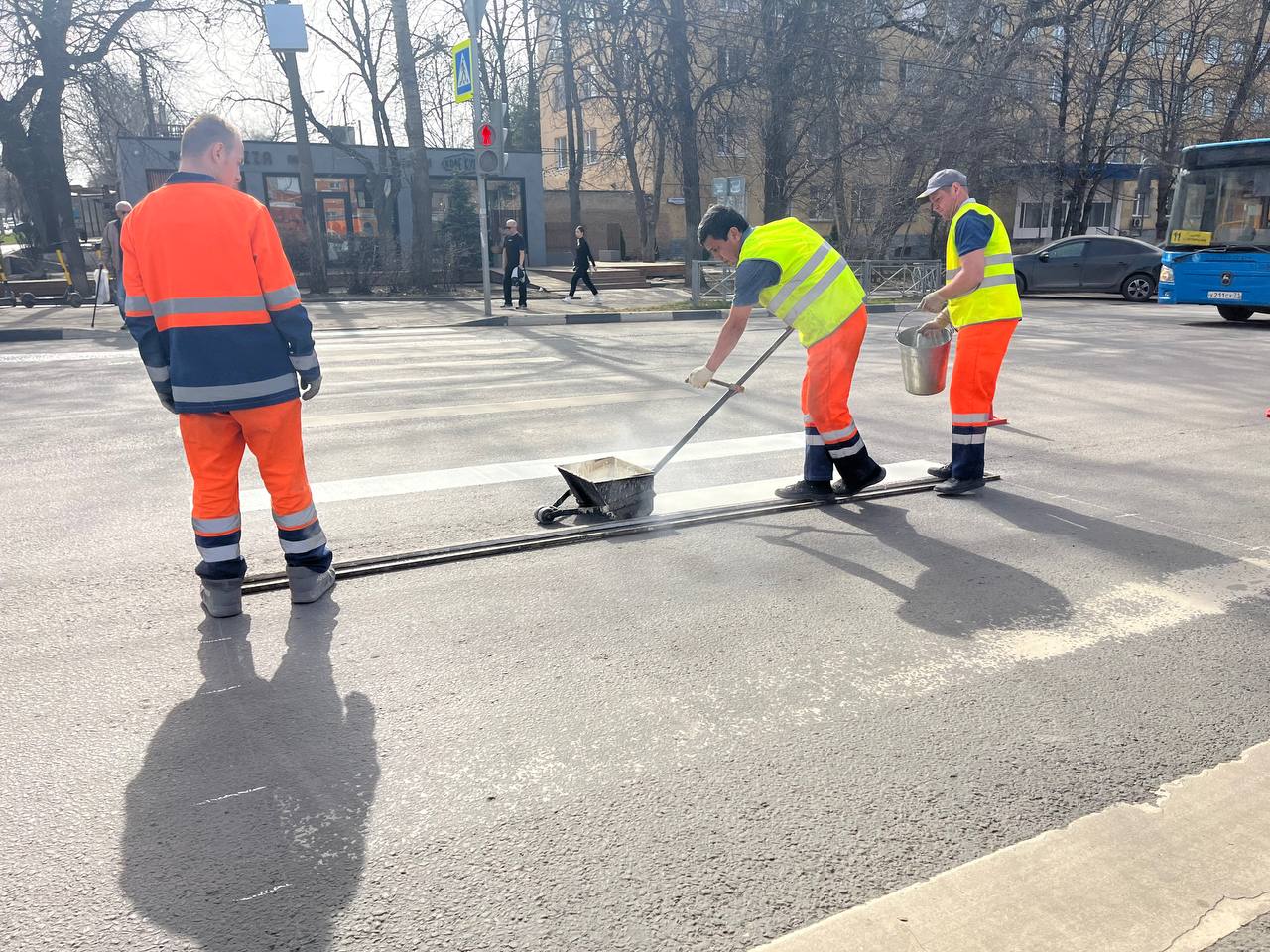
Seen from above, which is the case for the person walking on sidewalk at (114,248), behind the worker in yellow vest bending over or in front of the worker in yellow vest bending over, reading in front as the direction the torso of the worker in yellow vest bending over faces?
in front

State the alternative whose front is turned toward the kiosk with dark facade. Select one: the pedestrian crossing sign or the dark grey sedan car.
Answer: the dark grey sedan car

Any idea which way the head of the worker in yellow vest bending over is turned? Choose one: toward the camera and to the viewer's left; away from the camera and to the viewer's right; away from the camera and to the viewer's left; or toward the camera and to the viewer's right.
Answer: toward the camera and to the viewer's left

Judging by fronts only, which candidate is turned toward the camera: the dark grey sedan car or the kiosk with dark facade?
the kiosk with dark facade

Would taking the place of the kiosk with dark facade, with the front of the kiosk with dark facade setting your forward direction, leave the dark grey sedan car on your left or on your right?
on your left

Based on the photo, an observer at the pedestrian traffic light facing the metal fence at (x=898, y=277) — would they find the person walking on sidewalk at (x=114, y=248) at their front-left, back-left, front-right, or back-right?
back-left

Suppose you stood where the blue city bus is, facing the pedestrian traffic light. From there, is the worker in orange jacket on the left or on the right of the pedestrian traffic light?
left

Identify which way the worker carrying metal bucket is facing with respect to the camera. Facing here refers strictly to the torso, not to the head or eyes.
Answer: to the viewer's left

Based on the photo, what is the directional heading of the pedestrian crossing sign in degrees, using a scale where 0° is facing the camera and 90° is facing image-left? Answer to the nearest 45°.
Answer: approximately 45°

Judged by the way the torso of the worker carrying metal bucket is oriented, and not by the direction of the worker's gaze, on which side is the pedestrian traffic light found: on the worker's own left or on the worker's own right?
on the worker's own right

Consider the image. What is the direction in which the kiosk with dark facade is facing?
toward the camera

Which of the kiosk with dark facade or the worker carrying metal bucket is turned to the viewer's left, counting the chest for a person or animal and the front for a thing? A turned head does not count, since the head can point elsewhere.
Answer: the worker carrying metal bucket

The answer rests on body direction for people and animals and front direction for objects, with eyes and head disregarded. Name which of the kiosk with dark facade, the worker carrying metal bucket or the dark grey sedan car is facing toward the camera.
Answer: the kiosk with dark facade

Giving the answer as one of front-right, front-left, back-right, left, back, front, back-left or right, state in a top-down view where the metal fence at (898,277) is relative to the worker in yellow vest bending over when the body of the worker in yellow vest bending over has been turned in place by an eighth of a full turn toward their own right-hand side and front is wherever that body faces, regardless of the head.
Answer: front-right

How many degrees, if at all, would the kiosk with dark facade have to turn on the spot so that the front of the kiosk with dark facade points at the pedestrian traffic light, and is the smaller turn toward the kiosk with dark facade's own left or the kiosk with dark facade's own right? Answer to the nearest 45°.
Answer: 0° — it already faces it

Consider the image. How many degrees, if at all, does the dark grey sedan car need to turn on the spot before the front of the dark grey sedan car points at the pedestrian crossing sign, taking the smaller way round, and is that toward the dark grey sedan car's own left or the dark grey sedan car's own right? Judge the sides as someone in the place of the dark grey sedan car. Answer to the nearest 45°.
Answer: approximately 45° to the dark grey sedan car's own left

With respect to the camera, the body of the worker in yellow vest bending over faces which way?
to the viewer's left

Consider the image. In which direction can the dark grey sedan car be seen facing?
to the viewer's left
